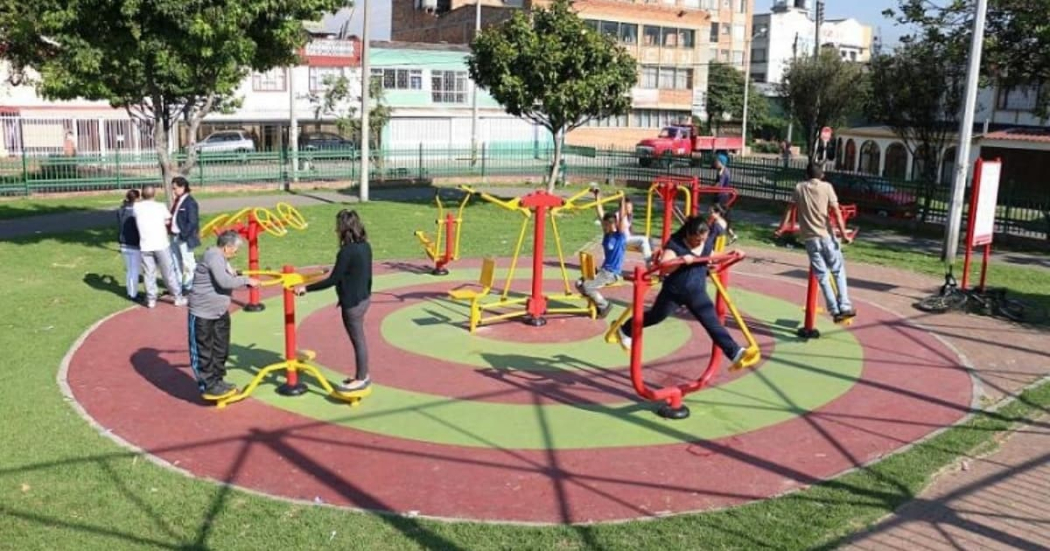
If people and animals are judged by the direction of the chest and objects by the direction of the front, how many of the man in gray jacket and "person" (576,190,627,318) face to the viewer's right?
1

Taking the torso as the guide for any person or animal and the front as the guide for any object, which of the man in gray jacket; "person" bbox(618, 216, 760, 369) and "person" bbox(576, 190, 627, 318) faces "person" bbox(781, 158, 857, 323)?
the man in gray jacket

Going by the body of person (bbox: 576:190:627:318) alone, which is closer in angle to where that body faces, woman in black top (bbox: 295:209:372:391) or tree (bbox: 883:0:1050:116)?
the woman in black top

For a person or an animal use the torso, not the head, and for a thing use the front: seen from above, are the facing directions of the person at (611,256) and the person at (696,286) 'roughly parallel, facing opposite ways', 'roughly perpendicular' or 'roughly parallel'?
roughly perpendicular

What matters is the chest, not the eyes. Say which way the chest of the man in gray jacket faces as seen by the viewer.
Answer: to the viewer's right

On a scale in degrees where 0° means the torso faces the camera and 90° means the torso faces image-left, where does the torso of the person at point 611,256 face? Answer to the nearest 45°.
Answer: approximately 45°

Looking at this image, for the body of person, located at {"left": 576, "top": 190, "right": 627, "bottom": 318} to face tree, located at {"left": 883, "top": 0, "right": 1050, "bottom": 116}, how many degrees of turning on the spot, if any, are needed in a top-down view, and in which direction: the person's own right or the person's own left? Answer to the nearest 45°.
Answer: approximately 180°

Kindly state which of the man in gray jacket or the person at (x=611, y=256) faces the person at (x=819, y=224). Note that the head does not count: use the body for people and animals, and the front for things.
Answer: the man in gray jacket
